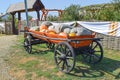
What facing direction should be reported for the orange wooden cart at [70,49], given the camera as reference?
facing away from the viewer and to the left of the viewer

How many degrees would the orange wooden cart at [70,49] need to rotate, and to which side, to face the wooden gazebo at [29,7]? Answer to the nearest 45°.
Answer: approximately 45° to its right

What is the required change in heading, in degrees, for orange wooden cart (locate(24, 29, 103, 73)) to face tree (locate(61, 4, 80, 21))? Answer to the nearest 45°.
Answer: approximately 45° to its right

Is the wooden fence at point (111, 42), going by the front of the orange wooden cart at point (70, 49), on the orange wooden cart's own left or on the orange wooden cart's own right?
on the orange wooden cart's own right
